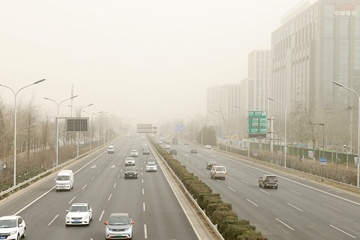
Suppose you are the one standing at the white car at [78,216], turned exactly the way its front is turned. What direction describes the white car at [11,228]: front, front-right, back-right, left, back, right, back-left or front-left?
front-right

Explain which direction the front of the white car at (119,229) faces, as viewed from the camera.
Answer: facing the viewer

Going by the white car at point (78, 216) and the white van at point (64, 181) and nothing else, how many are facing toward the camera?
2

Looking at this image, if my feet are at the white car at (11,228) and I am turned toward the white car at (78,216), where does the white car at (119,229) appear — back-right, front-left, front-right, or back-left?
front-right

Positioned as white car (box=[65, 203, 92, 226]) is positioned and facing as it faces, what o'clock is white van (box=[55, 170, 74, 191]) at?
The white van is roughly at 6 o'clock from the white car.

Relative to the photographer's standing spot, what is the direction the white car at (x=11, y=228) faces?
facing the viewer and to the left of the viewer

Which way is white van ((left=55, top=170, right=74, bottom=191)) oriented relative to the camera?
toward the camera

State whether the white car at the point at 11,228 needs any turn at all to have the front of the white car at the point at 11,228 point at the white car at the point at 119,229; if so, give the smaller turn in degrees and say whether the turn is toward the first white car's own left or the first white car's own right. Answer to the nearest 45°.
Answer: approximately 135° to the first white car's own left

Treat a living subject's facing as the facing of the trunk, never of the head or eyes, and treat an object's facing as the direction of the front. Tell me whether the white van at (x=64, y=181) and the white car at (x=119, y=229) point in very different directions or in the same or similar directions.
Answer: same or similar directions

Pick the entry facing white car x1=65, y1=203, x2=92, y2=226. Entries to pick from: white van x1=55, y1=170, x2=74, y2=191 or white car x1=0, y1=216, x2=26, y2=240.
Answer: the white van

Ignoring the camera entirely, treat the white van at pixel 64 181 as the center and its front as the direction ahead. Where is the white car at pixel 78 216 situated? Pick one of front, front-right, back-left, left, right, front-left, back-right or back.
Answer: front

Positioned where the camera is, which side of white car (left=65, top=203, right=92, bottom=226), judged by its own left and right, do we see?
front

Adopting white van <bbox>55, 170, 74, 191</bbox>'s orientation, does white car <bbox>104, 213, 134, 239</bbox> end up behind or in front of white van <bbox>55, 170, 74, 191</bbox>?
in front

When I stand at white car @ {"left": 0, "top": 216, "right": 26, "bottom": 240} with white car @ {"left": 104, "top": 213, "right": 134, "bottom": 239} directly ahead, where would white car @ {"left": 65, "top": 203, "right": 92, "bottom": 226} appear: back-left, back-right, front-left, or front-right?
front-left

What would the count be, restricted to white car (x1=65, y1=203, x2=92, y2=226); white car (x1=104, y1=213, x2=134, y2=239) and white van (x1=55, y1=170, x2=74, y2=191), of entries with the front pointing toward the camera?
3
